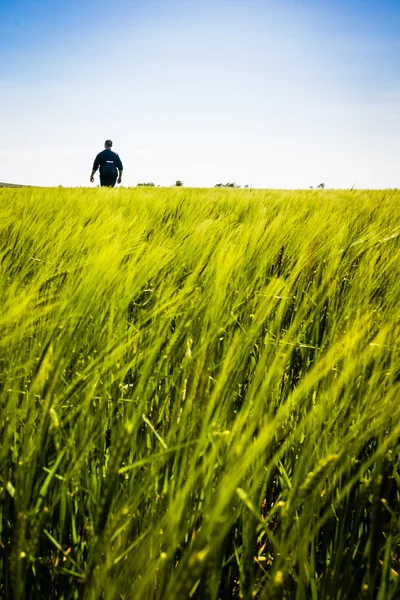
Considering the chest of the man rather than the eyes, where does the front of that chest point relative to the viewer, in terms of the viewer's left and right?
facing away from the viewer
